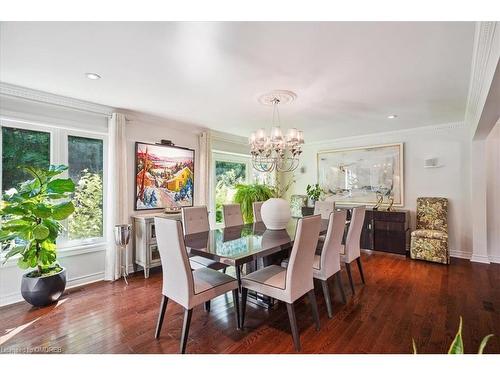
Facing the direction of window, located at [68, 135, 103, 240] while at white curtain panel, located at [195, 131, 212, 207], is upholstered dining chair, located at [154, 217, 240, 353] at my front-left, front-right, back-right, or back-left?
front-left

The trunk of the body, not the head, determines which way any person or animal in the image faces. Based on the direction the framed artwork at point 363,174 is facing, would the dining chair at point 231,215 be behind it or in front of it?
in front

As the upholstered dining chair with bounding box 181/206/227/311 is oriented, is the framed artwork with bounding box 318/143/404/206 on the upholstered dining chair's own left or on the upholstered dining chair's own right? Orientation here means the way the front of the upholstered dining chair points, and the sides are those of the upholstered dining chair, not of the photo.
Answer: on the upholstered dining chair's own left

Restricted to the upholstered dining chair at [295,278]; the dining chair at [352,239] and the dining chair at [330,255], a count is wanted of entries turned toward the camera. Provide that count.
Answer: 0

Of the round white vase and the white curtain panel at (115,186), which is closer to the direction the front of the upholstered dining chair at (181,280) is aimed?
the round white vase

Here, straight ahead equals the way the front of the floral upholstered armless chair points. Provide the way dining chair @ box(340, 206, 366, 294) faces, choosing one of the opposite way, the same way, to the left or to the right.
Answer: to the right

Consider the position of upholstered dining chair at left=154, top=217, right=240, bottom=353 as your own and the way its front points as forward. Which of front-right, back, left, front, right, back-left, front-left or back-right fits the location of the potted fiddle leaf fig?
left

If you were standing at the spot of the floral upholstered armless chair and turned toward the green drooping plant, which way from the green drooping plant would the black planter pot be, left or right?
left

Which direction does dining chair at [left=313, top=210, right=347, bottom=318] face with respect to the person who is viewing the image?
facing away from the viewer and to the left of the viewer

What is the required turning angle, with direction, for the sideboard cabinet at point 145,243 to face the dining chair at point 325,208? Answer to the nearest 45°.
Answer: approximately 45° to its left

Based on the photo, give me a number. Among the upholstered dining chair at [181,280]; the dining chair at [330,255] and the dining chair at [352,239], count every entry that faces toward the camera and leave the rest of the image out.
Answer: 0

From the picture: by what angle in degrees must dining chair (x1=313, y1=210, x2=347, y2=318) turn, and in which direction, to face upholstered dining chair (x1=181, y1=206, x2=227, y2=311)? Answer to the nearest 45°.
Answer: approximately 45° to its left

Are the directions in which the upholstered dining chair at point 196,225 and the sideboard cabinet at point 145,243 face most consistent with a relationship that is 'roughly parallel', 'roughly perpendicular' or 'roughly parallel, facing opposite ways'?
roughly parallel
